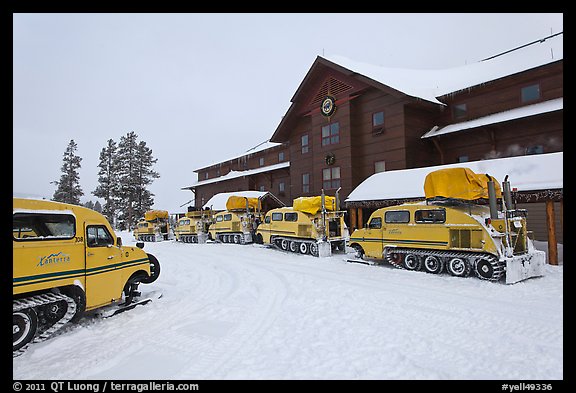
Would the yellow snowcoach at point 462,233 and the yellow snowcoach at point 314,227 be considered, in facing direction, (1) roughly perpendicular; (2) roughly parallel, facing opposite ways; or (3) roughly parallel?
roughly parallel

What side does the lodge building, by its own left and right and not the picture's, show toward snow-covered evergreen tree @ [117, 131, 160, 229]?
right

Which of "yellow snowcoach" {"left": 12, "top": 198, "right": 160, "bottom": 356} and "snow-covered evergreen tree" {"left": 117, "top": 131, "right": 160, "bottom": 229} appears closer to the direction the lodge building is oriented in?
the yellow snowcoach

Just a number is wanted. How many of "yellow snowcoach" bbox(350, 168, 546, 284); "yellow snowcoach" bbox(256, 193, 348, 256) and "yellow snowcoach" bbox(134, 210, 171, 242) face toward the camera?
0

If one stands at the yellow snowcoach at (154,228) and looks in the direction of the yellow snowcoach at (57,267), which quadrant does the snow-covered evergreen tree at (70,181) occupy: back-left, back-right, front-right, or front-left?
back-right
